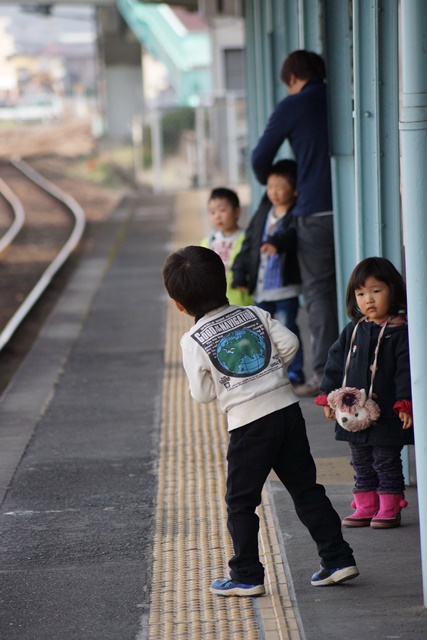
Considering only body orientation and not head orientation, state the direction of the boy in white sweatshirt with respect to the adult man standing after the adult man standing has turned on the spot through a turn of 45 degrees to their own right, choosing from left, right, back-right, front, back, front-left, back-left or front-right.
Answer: back-left

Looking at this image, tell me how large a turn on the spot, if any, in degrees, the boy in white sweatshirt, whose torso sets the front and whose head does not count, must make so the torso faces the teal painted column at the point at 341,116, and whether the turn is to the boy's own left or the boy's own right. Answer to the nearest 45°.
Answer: approximately 45° to the boy's own right

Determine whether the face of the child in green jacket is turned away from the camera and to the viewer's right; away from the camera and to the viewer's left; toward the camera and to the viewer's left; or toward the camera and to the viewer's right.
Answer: toward the camera and to the viewer's left

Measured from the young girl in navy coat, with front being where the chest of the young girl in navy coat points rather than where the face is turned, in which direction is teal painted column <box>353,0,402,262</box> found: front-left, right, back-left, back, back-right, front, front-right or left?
back-right

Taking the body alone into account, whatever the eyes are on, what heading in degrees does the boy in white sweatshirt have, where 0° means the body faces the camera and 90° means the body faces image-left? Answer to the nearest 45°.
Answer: approximately 135°

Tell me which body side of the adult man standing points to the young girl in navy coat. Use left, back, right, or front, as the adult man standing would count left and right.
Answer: left

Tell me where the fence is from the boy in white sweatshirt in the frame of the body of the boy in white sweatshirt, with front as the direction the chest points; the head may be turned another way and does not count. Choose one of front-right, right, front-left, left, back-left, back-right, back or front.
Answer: front-right

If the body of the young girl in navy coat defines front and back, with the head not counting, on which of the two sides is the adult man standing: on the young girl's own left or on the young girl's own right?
on the young girl's own right

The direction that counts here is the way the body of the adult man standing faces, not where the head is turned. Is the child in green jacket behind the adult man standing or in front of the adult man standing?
in front

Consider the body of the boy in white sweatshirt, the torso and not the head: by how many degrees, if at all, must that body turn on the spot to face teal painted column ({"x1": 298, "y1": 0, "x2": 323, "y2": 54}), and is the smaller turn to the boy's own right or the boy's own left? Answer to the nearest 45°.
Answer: approximately 45° to the boy's own right

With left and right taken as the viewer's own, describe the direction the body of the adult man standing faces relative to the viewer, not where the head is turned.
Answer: facing to the left of the viewer
